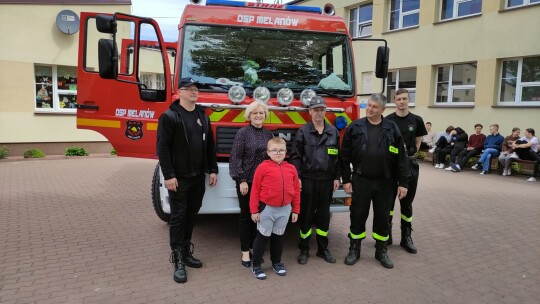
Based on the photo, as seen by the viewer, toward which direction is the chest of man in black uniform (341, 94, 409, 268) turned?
toward the camera

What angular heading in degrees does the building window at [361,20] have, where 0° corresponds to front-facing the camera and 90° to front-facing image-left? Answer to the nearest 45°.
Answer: approximately 45°

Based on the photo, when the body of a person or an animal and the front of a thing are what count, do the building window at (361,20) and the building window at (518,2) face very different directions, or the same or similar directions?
same or similar directions

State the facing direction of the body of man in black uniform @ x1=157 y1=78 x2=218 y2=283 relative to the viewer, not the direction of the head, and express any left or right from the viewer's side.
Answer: facing the viewer and to the right of the viewer

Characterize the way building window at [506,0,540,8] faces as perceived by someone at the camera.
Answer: facing the viewer and to the left of the viewer

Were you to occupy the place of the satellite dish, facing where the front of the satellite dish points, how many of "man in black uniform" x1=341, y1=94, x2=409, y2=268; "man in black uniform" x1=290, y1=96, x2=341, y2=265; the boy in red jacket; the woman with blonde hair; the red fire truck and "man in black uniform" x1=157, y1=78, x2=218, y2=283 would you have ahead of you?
6

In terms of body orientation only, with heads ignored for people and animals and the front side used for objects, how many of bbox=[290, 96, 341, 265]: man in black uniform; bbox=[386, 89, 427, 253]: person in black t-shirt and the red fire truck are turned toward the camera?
3

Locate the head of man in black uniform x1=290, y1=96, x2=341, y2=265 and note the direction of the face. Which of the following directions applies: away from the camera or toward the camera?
toward the camera

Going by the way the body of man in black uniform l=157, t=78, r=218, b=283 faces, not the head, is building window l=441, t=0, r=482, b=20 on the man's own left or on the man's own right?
on the man's own left

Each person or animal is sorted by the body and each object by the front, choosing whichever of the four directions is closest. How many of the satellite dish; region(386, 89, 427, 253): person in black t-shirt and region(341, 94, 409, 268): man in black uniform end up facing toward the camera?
3

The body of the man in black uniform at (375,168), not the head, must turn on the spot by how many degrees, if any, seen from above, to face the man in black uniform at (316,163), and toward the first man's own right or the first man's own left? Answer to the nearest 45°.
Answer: approximately 90° to the first man's own right

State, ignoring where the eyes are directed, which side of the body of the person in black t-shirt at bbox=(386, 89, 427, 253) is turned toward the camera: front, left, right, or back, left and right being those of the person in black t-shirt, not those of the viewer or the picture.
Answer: front

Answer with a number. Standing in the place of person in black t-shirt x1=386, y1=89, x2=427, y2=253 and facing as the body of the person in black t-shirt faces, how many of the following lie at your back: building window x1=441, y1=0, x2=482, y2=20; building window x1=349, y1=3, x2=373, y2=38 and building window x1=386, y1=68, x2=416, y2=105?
3
